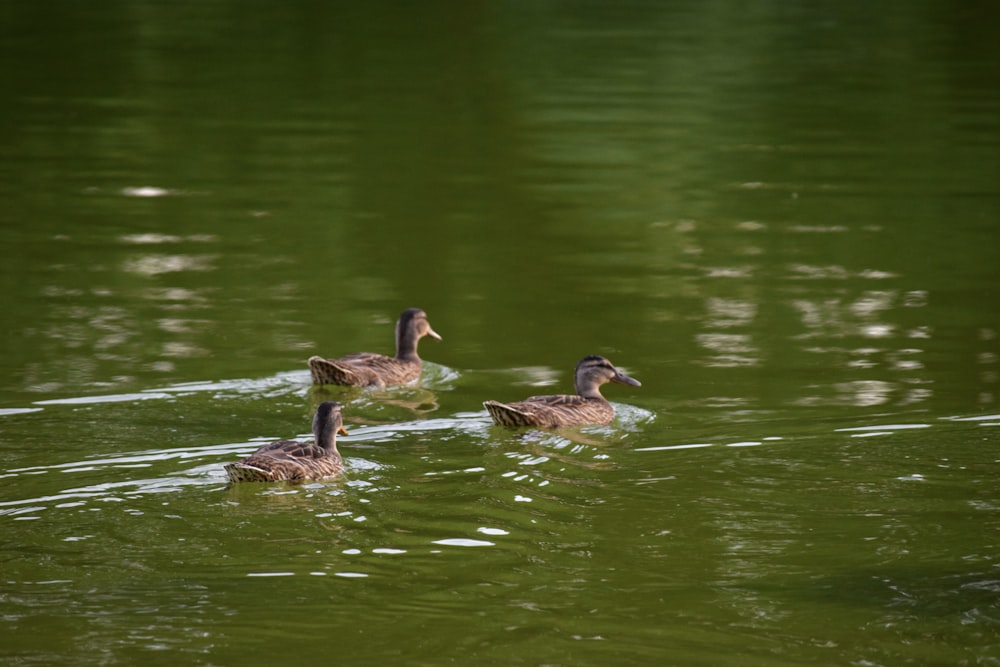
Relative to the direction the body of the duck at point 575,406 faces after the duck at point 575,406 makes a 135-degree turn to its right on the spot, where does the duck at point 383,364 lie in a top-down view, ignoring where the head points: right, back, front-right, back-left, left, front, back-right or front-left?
right

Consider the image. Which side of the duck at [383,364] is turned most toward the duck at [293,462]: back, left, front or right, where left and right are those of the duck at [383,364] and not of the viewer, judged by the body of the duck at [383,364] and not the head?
right

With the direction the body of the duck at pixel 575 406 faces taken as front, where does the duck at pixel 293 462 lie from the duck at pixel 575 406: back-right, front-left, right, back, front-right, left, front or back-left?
back-right

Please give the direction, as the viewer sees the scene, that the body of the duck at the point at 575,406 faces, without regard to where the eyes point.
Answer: to the viewer's right

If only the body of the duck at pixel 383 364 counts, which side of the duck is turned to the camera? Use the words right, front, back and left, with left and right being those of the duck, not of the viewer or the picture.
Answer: right
